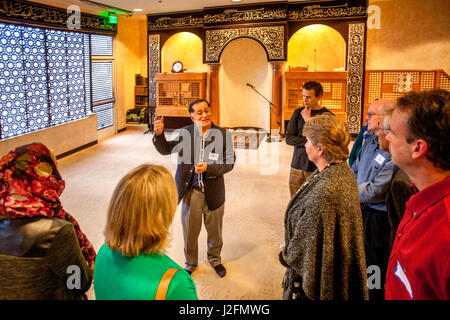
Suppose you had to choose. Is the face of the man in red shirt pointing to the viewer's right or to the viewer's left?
to the viewer's left

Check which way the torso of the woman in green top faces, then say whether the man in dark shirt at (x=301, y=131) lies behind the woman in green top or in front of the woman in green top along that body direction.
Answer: in front

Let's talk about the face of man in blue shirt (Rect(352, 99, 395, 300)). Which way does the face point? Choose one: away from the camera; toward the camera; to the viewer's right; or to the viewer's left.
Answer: to the viewer's left

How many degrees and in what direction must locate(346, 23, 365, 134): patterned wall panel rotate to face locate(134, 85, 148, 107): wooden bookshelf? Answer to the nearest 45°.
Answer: approximately 90° to its right

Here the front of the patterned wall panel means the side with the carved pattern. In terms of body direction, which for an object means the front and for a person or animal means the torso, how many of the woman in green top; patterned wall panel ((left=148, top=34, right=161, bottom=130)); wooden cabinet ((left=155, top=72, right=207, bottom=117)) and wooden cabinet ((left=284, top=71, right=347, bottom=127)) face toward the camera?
3

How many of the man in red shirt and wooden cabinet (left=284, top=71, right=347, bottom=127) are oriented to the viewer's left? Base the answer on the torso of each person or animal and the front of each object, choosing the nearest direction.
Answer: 1

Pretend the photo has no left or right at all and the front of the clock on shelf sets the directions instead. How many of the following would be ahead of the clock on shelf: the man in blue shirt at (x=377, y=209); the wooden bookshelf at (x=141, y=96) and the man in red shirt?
2

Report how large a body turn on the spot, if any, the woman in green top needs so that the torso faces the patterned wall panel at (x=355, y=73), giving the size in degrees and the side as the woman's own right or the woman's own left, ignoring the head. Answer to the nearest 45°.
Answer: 0° — they already face it

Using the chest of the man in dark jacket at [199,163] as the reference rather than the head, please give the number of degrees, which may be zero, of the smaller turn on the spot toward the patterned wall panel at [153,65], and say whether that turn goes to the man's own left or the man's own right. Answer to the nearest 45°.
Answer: approximately 180°

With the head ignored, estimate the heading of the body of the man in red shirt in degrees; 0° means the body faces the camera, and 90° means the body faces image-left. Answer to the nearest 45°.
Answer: approximately 90°
